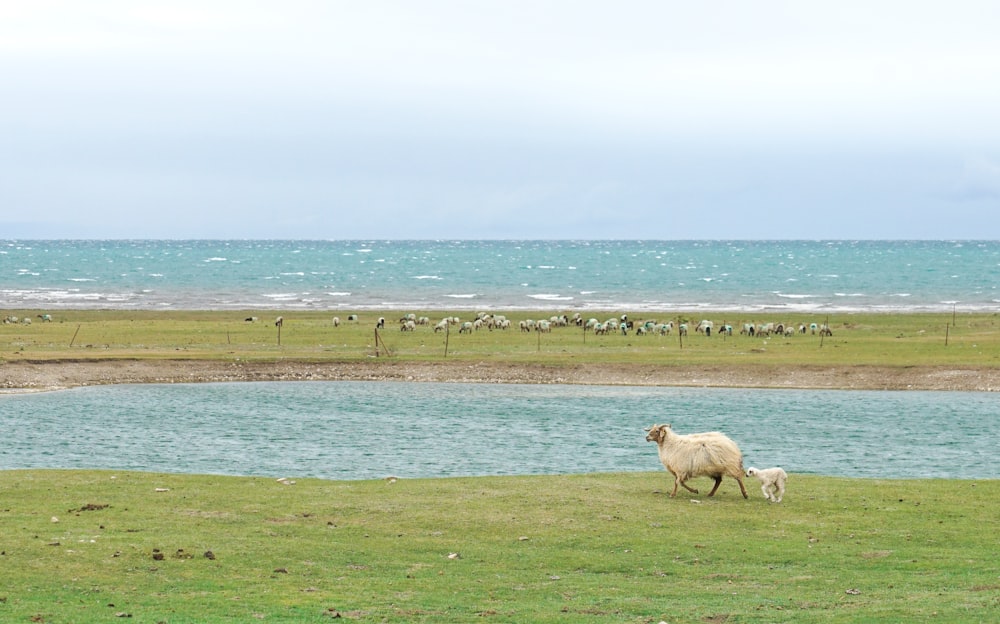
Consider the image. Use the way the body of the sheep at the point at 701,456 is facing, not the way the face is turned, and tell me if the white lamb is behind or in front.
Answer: behind

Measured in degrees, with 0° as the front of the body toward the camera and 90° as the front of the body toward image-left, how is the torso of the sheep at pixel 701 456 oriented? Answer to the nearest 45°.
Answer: approximately 90°

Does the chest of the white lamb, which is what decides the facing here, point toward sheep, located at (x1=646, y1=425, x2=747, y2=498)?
yes

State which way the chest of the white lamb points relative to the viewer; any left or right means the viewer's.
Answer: facing to the left of the viewer

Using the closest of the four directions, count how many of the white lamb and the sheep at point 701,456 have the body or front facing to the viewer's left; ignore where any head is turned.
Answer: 2
